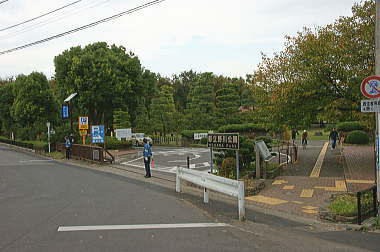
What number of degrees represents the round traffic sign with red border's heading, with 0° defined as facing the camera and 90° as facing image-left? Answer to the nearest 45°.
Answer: approximately 0°

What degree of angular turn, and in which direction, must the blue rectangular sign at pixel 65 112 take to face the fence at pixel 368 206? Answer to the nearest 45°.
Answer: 0° — it already faces it

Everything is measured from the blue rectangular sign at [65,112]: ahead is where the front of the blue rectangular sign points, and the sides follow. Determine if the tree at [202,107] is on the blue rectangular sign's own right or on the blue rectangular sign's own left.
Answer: on the blue rectangular sign's own left

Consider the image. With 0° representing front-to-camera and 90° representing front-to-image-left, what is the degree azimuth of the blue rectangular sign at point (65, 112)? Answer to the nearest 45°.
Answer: approximately 0°

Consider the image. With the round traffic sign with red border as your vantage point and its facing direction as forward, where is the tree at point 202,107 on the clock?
The tree is roughly at 5 o'clock from the round traffic sign with red border.
